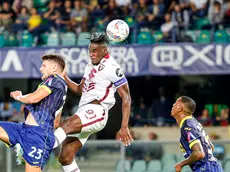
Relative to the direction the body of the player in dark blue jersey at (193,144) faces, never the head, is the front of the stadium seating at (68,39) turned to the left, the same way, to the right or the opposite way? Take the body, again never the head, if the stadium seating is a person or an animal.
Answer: to the left

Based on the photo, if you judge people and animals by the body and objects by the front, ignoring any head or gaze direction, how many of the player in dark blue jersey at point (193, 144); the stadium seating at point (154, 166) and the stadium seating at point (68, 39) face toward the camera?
2

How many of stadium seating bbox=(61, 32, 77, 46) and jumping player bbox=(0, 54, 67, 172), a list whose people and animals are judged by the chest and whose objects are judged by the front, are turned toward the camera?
1

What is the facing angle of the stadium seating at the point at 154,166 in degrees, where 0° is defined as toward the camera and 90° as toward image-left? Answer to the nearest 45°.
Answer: approximately 0°

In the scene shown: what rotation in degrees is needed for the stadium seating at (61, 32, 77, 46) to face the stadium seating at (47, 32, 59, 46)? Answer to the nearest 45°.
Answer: approximately 90° to its right

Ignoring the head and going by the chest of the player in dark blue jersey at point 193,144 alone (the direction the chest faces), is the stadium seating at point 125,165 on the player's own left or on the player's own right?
on the player's own right

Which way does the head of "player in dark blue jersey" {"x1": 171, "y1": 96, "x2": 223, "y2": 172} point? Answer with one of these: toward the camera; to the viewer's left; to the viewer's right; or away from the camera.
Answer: to the viewer's left

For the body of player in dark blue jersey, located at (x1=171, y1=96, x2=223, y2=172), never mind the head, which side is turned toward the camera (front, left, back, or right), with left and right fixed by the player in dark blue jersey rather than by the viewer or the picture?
left
